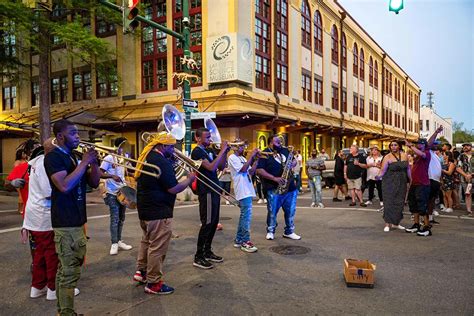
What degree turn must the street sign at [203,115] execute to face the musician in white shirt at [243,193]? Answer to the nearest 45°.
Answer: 0° — it already faces them

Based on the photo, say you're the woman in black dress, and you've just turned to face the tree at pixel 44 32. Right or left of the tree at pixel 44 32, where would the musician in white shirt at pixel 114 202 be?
left

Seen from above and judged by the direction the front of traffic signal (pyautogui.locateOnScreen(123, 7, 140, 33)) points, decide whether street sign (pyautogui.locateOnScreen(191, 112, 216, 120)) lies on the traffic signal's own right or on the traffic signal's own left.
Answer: on the traffic signal's own left

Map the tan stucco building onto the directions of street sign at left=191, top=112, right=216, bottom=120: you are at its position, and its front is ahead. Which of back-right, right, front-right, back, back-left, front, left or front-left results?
back

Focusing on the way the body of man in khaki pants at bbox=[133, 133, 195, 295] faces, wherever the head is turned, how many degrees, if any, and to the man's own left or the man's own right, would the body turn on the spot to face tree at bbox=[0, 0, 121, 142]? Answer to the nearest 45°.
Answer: approximately 90° to the man's own left

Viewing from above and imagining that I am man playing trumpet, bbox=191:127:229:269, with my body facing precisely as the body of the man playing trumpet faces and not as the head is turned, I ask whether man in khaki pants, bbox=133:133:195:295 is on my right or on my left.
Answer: on my right

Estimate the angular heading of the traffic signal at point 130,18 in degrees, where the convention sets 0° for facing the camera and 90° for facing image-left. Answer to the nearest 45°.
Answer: approximately 315°

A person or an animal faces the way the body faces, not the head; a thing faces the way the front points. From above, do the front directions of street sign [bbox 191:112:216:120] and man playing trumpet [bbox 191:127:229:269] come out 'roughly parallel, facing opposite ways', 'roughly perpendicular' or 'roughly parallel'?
roughly perpendicular

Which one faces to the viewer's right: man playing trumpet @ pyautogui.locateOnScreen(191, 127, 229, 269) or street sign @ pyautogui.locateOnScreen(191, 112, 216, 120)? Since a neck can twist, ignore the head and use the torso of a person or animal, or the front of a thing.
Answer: the man playing trumpet

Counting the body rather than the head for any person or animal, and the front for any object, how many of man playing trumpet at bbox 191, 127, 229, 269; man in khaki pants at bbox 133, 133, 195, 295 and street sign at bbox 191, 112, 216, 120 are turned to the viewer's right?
2

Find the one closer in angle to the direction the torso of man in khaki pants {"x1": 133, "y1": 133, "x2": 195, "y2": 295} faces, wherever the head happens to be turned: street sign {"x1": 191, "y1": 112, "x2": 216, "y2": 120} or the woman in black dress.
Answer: the woman in black dress
